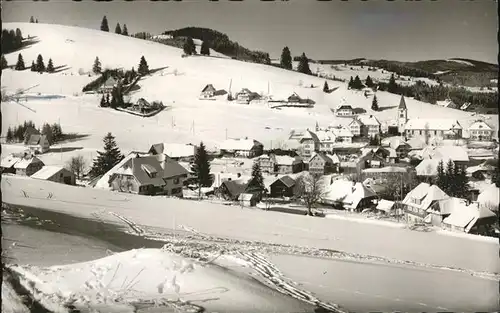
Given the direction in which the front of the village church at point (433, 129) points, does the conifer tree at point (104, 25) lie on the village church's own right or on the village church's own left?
on the village church's own right

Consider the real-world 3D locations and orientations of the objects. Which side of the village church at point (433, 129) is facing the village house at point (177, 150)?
front

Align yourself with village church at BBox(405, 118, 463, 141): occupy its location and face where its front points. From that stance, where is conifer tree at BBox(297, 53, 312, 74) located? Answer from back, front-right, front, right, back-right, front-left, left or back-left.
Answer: right

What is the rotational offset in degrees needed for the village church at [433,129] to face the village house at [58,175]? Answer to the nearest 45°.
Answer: approximately 90° to its right

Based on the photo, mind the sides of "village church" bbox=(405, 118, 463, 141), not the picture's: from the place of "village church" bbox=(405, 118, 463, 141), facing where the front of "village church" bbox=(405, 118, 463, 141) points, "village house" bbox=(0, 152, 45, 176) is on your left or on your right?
on your right

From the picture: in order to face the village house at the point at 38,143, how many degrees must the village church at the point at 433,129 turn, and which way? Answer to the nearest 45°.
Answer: approximately 90° to its right

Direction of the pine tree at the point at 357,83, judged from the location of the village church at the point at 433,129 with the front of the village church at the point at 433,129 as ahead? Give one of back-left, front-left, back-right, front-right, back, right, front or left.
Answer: right

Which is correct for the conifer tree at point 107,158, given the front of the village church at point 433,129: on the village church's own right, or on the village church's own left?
on the village church's own right
